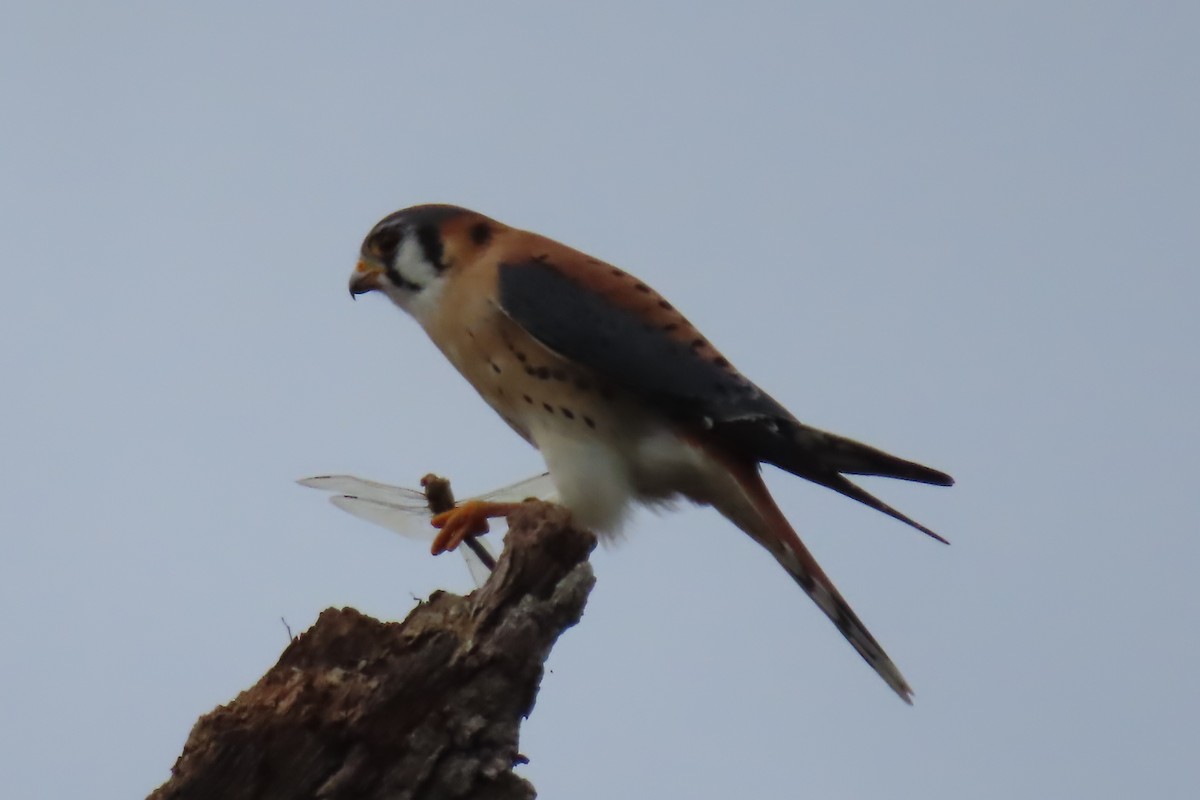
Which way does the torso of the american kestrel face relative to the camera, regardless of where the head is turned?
to the viewer's left
